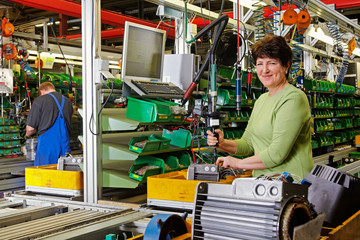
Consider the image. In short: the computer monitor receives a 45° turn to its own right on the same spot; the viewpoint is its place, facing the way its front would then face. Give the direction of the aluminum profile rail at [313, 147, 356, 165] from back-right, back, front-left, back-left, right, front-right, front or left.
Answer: back-left

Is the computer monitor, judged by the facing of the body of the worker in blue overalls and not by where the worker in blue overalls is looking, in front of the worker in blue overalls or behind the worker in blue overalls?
behind

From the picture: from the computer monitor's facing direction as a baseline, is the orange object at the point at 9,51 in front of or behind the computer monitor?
behind

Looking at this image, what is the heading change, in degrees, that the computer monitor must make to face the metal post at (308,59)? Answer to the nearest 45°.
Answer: approximately 90° to its left

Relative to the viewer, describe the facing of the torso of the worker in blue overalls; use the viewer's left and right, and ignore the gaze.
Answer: facing away from the viewer and to the left of the viewer

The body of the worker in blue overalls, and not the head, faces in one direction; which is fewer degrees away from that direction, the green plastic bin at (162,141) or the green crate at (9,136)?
the green crate

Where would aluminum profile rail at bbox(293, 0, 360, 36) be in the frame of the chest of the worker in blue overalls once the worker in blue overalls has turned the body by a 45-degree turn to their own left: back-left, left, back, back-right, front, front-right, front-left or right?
back
